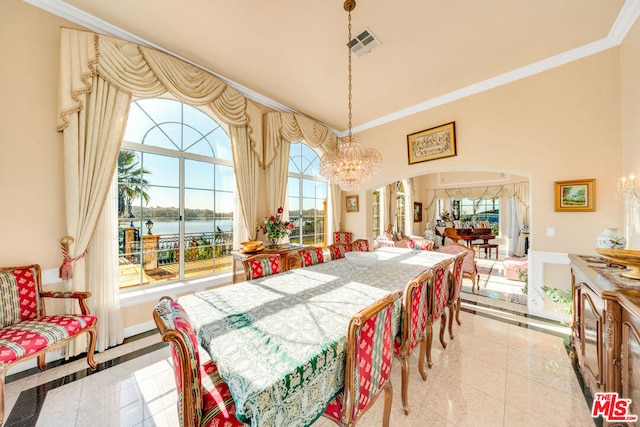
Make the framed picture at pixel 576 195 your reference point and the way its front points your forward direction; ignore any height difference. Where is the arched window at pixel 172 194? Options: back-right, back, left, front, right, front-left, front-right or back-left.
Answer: front-right

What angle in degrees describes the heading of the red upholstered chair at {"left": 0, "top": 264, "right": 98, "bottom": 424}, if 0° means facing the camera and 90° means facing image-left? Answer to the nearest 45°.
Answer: approximately 315°

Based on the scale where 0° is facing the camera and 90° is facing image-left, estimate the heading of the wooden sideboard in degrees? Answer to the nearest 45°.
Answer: approximately 45°

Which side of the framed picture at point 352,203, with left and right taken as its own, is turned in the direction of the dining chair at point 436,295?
front

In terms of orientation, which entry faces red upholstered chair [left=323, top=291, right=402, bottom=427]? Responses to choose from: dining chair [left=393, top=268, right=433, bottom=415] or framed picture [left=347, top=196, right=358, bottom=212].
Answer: the framed picture

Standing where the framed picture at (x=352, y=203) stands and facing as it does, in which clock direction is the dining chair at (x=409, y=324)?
The dining chair is roughly at 12 o'clock from the framed picture.

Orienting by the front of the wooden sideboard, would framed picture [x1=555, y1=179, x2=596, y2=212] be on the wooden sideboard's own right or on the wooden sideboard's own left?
on the wooden sideboard's own right

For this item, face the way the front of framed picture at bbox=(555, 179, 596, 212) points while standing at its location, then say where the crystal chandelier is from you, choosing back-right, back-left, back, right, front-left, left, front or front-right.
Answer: front-right

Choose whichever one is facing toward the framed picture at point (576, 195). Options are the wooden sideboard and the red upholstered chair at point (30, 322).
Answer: the red upholstered chair

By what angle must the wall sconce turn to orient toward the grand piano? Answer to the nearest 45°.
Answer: approximately 90° to its right

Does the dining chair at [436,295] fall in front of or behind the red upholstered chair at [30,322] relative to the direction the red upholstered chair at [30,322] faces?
in front

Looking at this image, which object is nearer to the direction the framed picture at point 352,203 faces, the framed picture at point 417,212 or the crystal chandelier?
the crystal chandelier

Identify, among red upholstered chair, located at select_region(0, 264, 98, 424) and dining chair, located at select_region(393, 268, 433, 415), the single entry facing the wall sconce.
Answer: the red upholstered chair

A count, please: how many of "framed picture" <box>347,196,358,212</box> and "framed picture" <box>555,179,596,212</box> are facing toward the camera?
2

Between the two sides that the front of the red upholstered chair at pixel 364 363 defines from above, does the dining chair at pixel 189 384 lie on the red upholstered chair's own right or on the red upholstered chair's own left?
on the red upholstered chair's own left

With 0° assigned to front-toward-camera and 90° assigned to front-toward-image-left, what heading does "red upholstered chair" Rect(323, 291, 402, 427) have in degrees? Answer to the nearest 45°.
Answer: approximately 135°

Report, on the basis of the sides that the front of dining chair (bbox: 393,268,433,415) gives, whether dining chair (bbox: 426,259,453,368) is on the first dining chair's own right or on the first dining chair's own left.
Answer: on the first dining chair's own right
